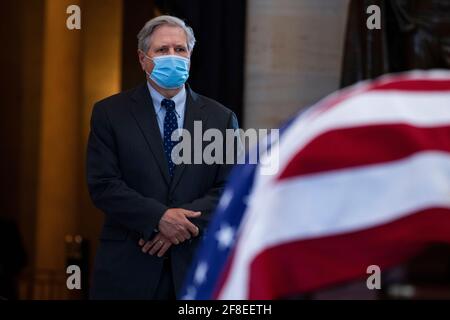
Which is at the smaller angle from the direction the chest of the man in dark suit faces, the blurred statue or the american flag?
the american flag

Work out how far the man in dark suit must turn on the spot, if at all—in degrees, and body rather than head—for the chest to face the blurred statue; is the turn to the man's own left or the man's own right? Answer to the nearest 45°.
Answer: approximately 90° to the man's own left

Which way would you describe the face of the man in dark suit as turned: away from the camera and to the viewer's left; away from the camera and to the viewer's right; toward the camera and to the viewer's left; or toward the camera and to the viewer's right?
toward the camera and to the viewer's right

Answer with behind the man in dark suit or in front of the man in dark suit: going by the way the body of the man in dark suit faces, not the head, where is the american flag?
in front

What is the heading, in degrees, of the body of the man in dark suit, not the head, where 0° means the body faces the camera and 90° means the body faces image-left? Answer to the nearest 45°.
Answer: approximately 315°
